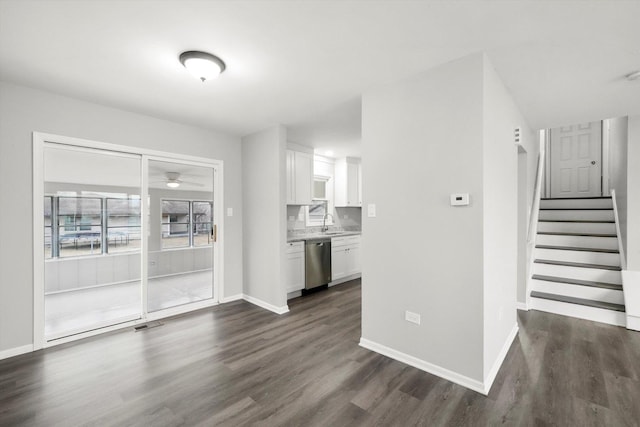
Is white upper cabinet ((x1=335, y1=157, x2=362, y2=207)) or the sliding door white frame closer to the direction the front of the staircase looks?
the sliding door white frame

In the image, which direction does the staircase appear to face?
toward the camera

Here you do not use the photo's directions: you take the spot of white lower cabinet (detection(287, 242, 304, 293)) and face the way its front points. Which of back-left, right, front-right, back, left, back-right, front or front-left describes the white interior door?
front-left

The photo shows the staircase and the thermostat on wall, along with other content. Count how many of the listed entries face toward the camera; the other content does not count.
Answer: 2

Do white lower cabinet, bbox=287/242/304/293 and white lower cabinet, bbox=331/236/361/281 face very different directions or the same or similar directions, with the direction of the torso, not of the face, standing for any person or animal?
same or similar directions

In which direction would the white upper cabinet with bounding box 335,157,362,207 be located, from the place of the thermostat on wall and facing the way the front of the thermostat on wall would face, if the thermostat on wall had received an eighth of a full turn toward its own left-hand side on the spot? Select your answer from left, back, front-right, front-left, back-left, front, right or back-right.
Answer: back

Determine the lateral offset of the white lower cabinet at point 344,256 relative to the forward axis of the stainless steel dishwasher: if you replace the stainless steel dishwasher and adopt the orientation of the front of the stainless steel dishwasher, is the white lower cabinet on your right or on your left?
on your left

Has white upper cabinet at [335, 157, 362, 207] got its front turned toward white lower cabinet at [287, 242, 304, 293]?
no

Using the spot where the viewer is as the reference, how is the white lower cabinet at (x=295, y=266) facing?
facing the viewer and to the right of the viewer

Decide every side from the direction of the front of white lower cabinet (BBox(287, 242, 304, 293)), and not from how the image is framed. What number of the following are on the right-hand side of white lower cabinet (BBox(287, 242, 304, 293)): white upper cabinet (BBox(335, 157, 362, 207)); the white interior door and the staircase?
0

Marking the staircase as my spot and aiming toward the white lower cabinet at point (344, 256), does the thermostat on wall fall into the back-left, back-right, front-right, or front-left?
front-left

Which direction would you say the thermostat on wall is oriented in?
toward the camera

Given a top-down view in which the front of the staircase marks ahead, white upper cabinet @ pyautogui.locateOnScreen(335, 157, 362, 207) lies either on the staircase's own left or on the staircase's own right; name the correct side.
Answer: on the staircase's own right

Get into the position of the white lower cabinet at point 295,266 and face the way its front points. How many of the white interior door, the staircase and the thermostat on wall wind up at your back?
0

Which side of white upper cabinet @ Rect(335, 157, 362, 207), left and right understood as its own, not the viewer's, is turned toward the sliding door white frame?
right

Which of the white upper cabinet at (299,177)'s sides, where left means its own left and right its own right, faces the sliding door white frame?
right
